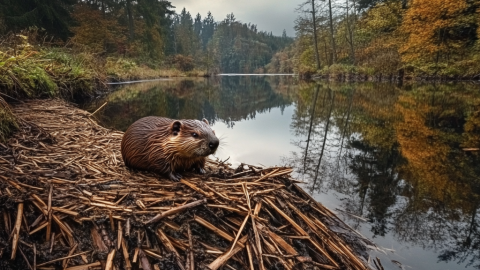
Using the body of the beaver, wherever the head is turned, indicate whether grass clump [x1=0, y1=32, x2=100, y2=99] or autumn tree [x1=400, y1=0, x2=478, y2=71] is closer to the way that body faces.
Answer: the autumn tree

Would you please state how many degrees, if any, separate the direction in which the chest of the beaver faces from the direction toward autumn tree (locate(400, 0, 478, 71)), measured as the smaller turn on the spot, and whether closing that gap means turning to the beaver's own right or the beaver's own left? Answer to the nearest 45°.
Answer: approximately 90° to the beaver's own left

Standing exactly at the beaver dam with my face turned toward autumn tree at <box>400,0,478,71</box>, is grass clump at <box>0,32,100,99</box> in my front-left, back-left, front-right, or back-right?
front-left

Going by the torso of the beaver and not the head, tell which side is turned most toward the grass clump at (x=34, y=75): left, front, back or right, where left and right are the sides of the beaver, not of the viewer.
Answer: back
